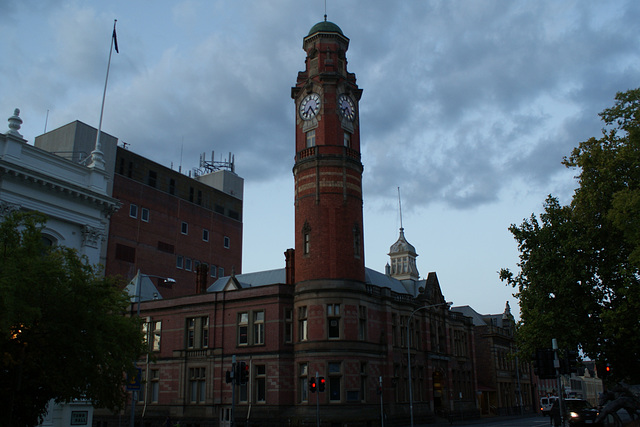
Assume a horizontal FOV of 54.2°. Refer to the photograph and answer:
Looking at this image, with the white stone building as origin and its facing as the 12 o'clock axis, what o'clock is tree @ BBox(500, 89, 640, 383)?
The tree is roughly at 11 o'clock from the white stone building.

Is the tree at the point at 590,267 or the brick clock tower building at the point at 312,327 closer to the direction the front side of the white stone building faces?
the tree

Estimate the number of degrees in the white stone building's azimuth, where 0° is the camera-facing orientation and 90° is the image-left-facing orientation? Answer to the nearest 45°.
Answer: approximately 315°

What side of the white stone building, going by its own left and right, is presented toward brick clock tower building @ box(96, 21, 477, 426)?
left
